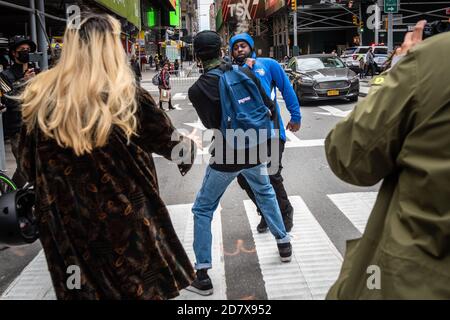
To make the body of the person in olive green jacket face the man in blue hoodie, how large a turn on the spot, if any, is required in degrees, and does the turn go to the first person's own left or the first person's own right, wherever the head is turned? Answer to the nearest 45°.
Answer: approximately 45° to the first person's own right

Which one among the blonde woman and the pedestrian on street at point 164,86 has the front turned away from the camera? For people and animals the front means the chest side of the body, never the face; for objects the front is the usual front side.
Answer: the blonde woman

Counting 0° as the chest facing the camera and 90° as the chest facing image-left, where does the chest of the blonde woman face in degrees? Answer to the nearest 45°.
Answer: approximately 180°

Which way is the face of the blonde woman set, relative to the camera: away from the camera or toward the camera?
away from the camera

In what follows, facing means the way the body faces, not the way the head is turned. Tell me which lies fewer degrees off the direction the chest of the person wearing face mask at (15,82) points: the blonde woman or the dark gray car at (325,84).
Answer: the blonde woman

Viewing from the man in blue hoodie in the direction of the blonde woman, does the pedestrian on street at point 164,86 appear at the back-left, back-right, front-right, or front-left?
back-right

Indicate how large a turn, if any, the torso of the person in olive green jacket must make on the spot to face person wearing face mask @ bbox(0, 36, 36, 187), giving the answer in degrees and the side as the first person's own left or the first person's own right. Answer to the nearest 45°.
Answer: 0° — they already face them

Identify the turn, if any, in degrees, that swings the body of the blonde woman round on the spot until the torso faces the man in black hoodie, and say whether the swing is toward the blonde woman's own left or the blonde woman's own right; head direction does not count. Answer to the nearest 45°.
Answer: approximately 45° to the blonde woman's own right

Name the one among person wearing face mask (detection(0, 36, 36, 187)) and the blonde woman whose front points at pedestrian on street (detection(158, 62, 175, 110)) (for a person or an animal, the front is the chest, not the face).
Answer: the blonde woman
